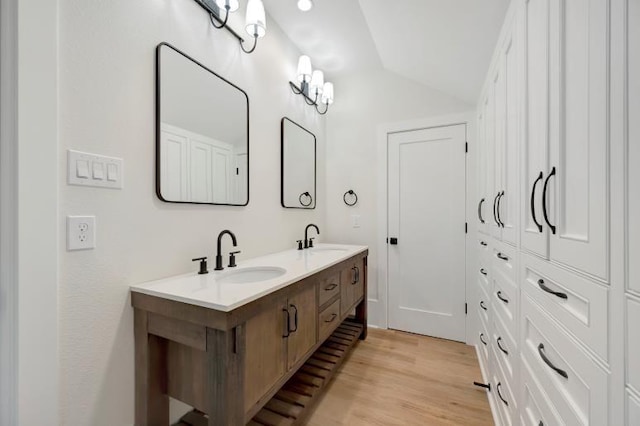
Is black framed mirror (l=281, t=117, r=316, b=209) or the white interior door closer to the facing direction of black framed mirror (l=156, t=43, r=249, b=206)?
the white interior door

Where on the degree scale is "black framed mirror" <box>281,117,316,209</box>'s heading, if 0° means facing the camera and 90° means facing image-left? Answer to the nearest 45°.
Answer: approximately 315°

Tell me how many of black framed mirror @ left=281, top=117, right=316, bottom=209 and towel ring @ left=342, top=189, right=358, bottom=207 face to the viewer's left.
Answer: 0

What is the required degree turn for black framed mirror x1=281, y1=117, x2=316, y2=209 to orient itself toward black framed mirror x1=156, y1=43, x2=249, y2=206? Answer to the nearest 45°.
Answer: approximately 90° to its right

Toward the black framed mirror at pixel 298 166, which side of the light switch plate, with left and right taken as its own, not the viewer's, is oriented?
left

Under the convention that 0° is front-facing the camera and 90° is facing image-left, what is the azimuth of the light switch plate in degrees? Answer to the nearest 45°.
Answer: approximately 315°

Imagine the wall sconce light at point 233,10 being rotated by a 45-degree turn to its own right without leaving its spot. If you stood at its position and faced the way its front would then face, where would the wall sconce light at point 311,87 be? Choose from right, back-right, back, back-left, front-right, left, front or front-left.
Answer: back-left

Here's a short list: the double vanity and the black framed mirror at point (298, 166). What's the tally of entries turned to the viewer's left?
0
